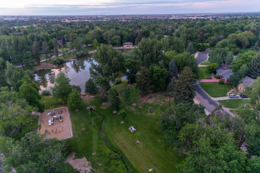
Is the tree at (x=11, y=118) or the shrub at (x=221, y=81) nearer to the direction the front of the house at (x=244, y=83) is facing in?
the tree

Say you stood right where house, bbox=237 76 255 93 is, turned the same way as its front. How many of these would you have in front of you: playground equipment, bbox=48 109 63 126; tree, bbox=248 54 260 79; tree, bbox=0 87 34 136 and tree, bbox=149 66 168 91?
3

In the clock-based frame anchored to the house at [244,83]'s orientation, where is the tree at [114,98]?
The tree is roughly at 12 o'clock from the house.

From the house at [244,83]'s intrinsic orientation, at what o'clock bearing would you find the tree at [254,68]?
The tree is roughly at 5 o'clock from the house.

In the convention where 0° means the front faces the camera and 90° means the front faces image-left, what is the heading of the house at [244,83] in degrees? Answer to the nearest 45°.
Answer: approximately 45°

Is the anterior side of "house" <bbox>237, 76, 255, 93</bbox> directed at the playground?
yes

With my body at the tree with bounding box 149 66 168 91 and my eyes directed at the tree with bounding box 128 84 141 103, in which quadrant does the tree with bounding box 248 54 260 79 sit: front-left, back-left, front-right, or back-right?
back-left

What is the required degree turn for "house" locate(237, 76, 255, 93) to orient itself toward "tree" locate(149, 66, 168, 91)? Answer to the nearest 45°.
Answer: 0° — it already faces it
